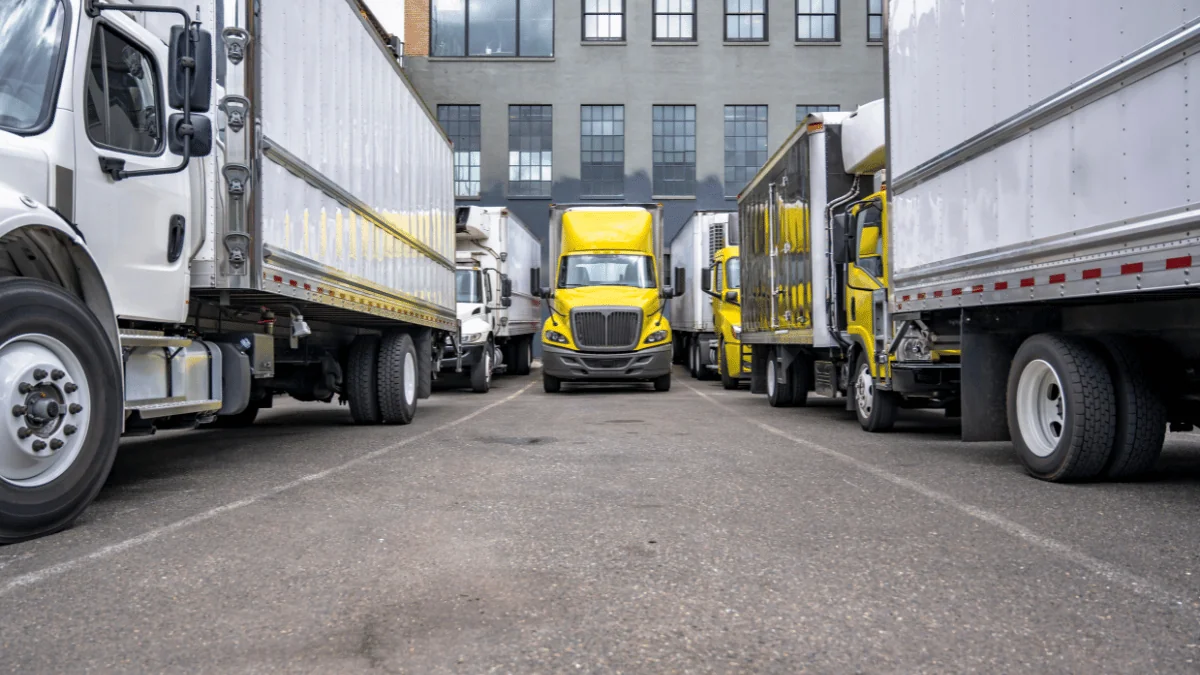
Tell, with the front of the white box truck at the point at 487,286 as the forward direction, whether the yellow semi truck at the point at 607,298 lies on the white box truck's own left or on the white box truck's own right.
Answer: on the white box truck's own left

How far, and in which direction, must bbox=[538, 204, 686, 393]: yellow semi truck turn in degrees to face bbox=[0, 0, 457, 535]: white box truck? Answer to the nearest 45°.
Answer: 0° — it already faces it

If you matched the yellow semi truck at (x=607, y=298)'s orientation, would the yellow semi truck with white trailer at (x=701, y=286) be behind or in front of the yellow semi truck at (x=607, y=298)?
behind

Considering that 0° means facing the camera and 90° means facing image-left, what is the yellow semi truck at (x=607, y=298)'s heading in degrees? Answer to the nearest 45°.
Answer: approximately 0°
